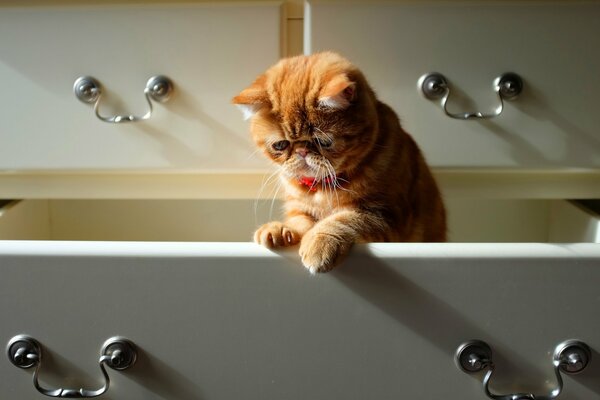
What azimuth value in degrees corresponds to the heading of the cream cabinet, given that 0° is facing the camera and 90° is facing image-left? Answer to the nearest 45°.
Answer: approximately 0°
